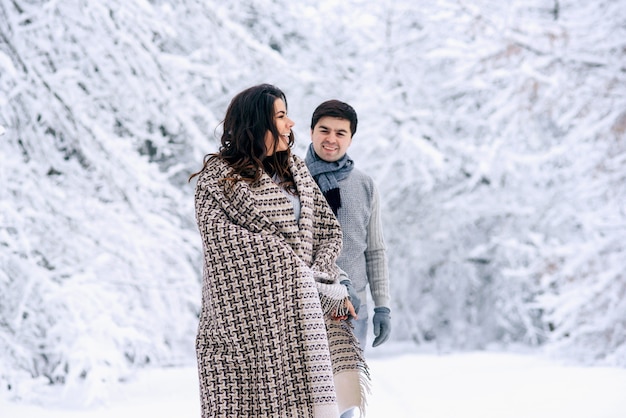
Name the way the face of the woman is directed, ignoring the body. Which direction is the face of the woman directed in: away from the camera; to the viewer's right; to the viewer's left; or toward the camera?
to the viewer's right

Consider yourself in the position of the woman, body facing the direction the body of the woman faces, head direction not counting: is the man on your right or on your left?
on your left
